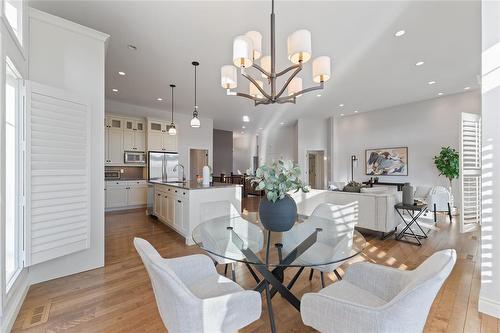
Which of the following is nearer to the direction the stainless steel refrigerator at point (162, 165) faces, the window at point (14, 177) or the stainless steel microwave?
the window

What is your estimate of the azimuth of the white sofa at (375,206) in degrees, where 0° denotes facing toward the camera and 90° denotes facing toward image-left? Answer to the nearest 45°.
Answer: approximately 225°

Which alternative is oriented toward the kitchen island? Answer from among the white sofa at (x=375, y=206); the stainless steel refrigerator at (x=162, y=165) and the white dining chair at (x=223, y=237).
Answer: the stainless steel refrigerator

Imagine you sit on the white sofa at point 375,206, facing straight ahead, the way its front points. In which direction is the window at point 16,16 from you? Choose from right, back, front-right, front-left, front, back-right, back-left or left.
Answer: back

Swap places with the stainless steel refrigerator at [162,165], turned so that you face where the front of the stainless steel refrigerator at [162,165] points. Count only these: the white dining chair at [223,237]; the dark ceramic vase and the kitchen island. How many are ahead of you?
3

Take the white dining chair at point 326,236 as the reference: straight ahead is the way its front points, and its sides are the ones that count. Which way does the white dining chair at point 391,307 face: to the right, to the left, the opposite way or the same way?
to the right

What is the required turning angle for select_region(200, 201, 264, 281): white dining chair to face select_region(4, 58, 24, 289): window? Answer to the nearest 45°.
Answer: approximately 135° to its right

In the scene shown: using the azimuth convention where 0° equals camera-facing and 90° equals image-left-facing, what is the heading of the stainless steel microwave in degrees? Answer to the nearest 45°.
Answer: approximately 0°

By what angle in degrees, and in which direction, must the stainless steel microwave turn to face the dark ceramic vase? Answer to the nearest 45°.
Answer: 0° — it already faces it

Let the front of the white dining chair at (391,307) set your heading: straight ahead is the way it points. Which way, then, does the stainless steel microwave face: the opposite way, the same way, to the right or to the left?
the opposite way

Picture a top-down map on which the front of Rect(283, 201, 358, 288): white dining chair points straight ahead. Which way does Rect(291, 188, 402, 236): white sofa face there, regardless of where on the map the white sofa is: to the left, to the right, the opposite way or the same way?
the opposite way

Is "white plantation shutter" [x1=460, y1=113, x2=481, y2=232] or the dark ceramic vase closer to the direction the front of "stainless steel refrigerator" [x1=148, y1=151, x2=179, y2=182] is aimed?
the dark ceramic vase
